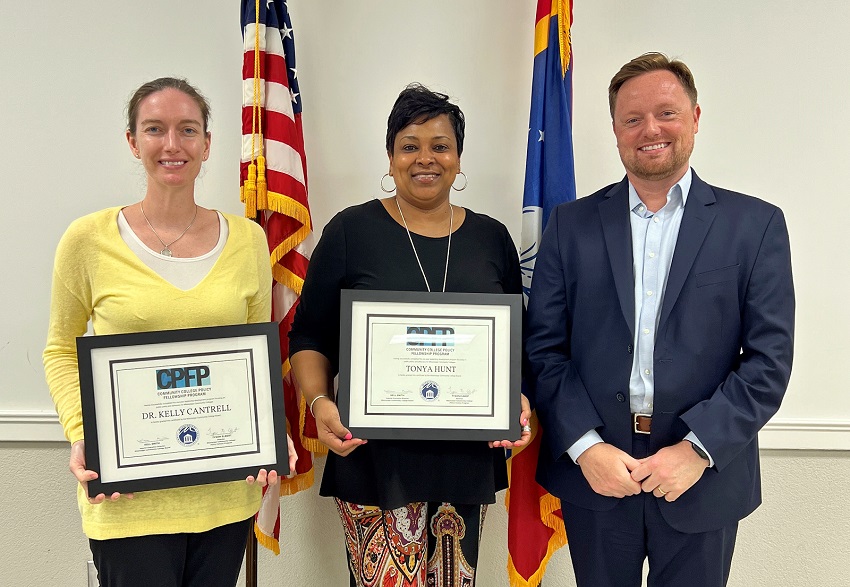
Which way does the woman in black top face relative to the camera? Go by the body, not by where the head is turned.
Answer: toward the camera

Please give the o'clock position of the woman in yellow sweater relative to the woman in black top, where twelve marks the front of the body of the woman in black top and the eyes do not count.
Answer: The woman in yellow sweater is roughly at 2 o'clock from the woman in black top.

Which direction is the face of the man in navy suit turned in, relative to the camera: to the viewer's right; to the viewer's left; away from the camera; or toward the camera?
toward the camera

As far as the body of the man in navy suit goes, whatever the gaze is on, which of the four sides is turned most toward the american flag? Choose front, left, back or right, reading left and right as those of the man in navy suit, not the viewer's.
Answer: right

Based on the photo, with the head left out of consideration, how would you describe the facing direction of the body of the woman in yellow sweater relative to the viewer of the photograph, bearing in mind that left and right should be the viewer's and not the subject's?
facing the viewer

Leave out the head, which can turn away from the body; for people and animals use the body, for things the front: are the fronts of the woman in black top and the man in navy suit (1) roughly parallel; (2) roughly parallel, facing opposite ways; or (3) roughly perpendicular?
roughly parallel

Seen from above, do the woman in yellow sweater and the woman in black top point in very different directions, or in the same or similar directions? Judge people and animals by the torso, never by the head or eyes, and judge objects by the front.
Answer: same or similar directions

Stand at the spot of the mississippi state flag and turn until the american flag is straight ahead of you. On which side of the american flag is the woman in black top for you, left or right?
left

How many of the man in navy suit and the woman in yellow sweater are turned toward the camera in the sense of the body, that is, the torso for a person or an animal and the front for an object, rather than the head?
2

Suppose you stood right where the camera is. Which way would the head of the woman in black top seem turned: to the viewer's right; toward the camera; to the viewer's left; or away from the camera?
toward the camera

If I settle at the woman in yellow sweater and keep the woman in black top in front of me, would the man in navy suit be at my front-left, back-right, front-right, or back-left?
front-right

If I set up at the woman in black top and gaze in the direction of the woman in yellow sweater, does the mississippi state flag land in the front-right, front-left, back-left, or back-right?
back-right

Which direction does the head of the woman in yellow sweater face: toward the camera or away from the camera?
toward the camera

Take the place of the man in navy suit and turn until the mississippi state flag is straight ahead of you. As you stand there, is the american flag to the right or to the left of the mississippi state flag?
left
